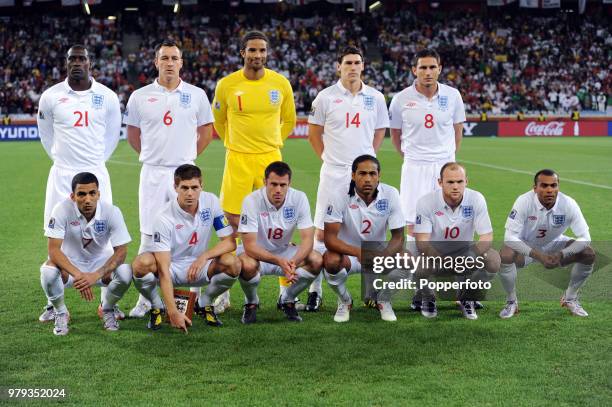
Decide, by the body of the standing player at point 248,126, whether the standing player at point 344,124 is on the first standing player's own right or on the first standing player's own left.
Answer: on the first standing player's own left

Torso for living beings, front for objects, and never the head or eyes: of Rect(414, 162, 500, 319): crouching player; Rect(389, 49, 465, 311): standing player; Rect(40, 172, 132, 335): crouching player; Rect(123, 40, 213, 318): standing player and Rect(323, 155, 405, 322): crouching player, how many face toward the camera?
5

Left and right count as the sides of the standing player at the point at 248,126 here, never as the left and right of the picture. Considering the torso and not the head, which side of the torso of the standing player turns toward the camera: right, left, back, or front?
front

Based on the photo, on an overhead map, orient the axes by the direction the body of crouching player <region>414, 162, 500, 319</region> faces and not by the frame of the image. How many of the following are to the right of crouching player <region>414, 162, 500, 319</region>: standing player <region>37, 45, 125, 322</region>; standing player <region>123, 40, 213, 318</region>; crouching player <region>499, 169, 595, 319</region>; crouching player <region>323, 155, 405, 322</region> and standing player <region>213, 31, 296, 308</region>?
4

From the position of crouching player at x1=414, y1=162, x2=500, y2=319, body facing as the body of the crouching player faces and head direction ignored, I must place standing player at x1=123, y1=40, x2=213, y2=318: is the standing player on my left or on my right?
on my right

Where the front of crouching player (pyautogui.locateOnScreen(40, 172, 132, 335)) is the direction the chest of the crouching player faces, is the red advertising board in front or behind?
behind

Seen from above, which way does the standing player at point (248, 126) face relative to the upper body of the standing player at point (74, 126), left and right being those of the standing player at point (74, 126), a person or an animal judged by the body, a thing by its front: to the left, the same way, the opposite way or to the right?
the same way

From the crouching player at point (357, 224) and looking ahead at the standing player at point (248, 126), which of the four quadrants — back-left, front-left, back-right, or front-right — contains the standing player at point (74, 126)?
front-left

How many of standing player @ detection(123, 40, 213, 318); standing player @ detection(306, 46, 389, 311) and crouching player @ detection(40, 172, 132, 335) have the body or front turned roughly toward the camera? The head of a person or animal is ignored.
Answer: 3

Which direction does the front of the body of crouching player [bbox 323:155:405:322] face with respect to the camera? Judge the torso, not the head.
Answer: toward the camera

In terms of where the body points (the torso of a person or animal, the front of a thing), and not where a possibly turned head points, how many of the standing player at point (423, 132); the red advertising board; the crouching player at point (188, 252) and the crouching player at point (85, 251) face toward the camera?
4

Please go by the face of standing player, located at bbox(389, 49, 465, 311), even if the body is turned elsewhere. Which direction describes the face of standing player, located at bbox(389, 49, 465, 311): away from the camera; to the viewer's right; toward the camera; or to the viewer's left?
toward the camera

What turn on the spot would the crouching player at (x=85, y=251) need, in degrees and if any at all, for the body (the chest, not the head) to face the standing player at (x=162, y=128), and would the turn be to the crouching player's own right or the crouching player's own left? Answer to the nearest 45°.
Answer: approximately 135° to the crouching player's own left

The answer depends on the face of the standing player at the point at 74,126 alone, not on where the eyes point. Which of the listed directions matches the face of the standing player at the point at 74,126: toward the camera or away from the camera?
toward the camera

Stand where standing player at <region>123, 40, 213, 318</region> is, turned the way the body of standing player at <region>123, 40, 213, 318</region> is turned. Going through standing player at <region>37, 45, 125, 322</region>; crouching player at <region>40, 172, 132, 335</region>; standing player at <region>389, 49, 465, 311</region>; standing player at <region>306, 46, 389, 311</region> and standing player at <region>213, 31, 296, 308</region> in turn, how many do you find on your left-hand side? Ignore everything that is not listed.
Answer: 3

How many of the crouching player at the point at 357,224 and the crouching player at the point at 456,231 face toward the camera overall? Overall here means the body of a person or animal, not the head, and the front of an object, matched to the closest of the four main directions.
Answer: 2

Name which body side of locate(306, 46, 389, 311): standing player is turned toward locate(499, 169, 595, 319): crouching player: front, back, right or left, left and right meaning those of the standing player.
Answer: left

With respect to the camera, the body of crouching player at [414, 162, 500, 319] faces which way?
toward the camera

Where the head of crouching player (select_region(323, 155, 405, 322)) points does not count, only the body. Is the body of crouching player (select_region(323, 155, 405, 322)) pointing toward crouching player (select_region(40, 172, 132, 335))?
no
